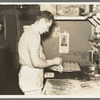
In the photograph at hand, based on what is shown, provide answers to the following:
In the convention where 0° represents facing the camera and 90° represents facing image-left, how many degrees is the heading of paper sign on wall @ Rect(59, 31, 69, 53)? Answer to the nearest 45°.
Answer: approximately 0°
